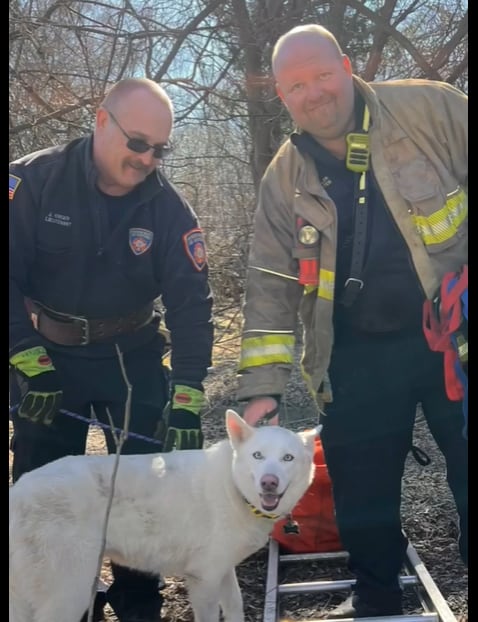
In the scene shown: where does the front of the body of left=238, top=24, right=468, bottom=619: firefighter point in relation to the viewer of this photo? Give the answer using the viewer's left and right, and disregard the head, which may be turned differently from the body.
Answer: facing the viewer

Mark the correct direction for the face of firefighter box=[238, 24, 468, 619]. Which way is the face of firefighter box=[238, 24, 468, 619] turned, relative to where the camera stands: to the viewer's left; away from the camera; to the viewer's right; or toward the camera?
toward the camera

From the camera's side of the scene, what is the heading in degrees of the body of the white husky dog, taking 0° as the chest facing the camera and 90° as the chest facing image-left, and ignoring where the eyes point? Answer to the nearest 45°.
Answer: approximately 270°

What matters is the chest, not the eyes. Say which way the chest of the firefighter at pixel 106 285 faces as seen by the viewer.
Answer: toward the camera

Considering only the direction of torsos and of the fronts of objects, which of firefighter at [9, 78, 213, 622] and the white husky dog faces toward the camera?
the firefighter

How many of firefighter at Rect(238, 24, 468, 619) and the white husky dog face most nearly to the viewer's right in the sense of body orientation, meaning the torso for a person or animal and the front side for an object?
1

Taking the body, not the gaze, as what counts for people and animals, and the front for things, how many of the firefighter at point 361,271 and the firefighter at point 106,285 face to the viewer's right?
0

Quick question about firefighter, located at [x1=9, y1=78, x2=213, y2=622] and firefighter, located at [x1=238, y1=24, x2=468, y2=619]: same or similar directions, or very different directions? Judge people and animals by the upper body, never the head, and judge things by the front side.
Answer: same or similar directions
